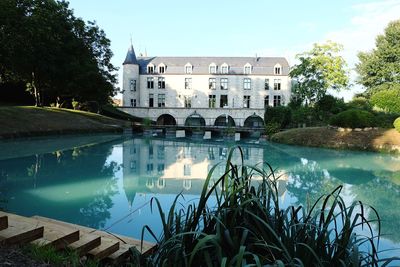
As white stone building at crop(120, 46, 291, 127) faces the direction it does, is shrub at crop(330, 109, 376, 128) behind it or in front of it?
in front

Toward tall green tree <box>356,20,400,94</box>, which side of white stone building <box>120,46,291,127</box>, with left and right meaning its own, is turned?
left

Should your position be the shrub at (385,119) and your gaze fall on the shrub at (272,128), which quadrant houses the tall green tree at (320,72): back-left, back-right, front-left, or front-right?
front-right

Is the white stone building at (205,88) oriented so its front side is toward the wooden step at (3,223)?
yes

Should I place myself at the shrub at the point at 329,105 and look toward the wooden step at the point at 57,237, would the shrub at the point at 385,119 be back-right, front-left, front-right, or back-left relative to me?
front-left

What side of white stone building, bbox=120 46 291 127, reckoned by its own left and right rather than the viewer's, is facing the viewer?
front

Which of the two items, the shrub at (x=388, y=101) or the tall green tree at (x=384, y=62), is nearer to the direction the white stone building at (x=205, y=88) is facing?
the shrub

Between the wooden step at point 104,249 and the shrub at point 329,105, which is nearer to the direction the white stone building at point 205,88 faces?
the wooden step

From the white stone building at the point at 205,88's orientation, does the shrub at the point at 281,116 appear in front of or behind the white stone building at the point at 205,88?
in front

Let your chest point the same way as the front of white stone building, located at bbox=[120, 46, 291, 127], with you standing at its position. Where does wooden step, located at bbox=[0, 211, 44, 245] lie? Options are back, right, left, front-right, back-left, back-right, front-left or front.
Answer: front

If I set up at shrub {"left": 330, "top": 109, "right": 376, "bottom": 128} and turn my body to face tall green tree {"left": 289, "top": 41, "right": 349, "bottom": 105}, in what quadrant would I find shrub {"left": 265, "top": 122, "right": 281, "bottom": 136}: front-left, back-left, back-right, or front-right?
front-left

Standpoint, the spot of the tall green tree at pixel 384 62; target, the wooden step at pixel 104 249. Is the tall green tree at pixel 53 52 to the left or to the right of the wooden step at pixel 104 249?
right

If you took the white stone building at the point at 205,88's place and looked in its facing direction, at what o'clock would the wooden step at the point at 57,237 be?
The wooden step is roughly at 12 o'clock from the white stone building.

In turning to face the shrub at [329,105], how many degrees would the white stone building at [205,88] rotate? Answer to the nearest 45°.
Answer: approximately 45° to its left
